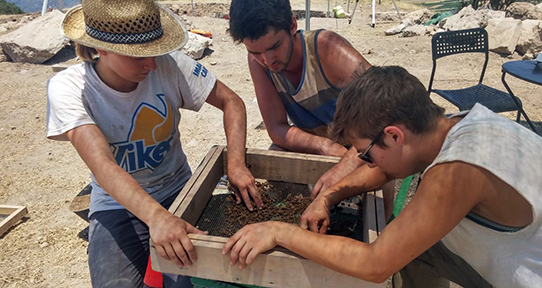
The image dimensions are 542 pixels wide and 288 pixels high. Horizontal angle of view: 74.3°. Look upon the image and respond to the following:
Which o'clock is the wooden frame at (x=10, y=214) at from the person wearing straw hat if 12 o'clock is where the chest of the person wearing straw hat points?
The wooden frame is roughly at 6 o'clock from the person wearing straw hat.

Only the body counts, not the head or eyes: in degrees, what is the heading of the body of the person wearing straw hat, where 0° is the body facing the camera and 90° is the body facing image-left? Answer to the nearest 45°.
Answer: approximately 315°

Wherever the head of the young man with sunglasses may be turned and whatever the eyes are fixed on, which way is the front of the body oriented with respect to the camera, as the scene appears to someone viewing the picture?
to the viewer's left

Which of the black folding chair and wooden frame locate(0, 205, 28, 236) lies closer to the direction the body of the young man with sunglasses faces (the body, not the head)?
the wooden frame

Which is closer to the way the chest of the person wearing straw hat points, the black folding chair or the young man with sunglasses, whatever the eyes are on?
the young man with sunglasses

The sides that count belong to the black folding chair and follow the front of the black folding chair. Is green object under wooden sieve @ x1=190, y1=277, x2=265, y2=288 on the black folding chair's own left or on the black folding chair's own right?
on the black folding chair's own right

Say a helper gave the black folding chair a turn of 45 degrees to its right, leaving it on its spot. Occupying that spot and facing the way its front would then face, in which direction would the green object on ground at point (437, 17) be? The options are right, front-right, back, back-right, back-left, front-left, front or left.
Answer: back

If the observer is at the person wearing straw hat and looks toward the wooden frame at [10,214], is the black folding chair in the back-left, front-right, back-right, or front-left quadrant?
back-right

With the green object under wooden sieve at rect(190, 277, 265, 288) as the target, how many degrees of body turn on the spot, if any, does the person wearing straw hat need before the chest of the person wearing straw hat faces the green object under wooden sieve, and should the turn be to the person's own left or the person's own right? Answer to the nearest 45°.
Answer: approximately 45° to the person's own right

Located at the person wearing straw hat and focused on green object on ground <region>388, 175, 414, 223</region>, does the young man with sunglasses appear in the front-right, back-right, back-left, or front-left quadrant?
front-right

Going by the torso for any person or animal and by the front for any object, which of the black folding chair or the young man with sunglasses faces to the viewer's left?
the young man with sunglasses

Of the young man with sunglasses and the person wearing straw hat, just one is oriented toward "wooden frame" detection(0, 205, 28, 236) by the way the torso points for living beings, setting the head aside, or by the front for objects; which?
the young man with sunglasses

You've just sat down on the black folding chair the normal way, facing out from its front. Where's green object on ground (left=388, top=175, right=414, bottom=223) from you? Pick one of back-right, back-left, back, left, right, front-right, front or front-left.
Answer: front-right

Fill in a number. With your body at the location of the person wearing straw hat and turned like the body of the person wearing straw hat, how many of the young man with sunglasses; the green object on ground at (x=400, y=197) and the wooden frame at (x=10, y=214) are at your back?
1

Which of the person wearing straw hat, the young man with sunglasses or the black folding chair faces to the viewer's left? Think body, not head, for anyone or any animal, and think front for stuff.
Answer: the young man with sunglasses

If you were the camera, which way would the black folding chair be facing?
facing the viewer and to the right of the viewer

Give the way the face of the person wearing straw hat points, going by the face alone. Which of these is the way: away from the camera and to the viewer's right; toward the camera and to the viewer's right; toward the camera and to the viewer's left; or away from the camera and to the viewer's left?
toward the camera and to the viewer's right

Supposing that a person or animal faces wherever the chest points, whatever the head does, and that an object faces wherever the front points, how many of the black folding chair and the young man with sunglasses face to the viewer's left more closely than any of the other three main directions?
1
